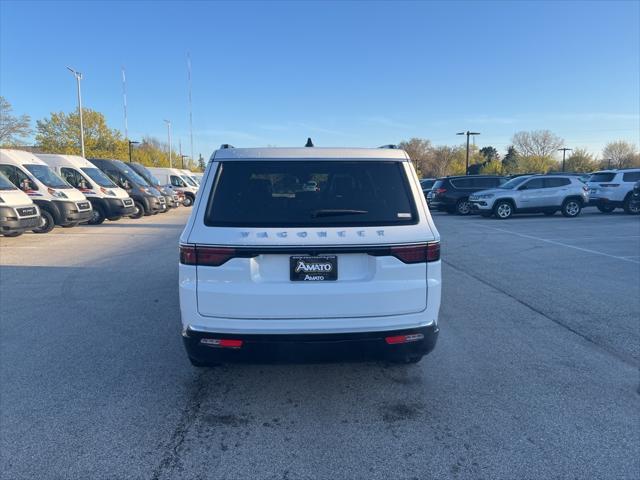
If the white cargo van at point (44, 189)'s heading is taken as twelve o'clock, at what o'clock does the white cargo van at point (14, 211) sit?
the white cargo van at point (14, 211) is roughly at 2 o'clock from the white cargo van at point (44, 189).

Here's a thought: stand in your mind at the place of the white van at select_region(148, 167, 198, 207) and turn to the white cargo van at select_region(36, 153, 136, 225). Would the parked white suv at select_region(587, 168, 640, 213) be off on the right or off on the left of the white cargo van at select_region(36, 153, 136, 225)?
left

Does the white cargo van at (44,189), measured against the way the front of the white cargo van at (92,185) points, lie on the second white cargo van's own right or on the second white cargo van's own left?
on the second white cargo van's own right

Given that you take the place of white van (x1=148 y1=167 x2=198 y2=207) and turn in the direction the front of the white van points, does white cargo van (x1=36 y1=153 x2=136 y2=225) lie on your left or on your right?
on your right

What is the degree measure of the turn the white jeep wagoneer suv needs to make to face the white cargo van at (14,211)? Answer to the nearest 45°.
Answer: approximately 45° to its left

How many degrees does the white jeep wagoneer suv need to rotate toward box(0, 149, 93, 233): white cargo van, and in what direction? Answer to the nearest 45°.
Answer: approximately 45° to its left

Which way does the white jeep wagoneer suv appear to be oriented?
away from the camera

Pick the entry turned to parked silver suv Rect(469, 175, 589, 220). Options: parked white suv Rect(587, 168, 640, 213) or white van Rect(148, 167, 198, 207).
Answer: the white van

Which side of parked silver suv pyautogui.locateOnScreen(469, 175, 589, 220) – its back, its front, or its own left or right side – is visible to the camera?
left

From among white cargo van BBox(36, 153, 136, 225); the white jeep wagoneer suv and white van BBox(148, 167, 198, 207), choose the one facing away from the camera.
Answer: the white jeep wagoneer suv

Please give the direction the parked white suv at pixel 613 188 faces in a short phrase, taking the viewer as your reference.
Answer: facing away from the viewer and to the right of the viewer
